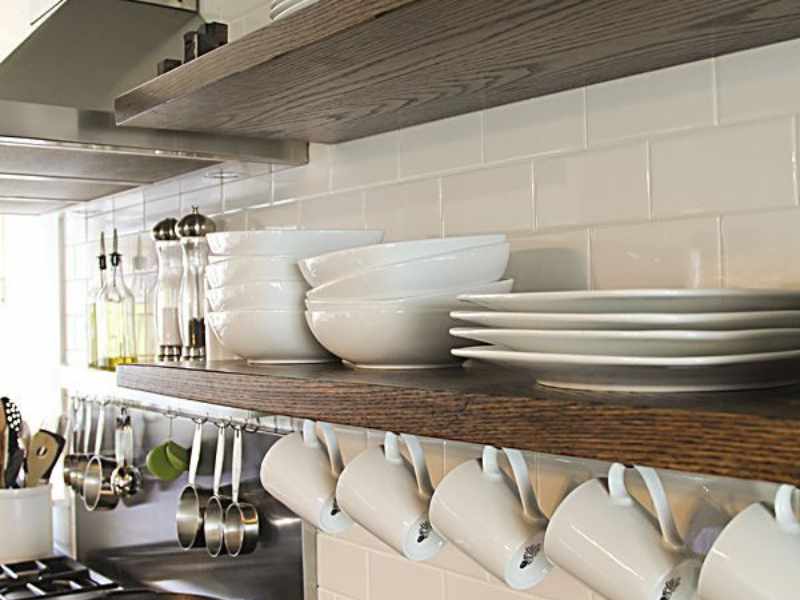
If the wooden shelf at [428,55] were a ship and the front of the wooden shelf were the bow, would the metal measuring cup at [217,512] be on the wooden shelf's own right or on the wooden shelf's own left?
on the wooden shelf's own right

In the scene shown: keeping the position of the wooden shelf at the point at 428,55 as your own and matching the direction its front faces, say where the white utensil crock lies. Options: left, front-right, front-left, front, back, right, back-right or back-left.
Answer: right

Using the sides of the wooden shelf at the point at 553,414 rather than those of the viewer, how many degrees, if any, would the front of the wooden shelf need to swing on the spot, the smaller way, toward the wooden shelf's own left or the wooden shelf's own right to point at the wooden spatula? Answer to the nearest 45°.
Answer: approximately 90° to the wooden shelf's own right

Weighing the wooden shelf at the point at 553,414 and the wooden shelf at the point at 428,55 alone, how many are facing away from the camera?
0

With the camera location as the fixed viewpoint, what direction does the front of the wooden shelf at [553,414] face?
facing the viewer and to the left of the viewer

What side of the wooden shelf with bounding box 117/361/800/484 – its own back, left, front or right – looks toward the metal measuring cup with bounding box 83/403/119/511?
right

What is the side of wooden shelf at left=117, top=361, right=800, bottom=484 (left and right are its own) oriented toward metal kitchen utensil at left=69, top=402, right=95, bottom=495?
right
